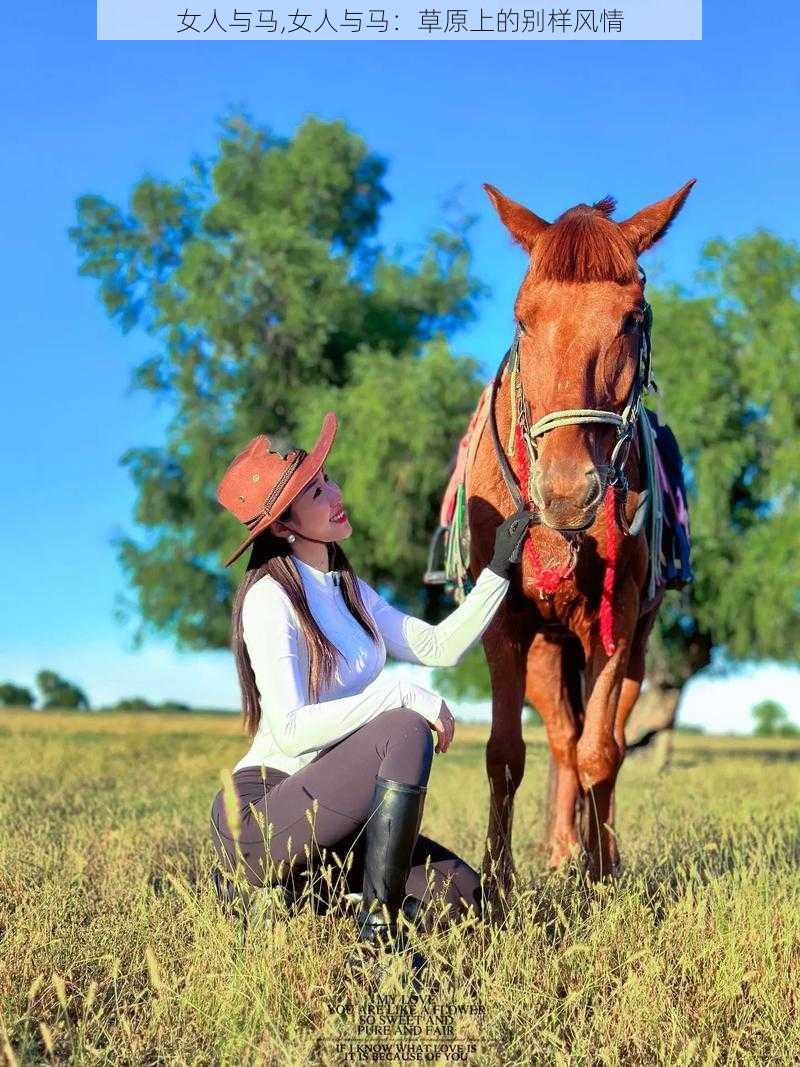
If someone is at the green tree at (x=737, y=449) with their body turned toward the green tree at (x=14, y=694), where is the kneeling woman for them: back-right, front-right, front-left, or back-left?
back-left

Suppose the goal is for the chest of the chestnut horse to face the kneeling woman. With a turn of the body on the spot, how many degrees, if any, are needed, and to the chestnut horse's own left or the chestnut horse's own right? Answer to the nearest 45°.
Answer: approximately 45° to the chestnut horse's own right

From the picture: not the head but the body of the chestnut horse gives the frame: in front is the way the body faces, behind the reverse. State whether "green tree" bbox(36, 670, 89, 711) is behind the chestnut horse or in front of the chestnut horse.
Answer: behind

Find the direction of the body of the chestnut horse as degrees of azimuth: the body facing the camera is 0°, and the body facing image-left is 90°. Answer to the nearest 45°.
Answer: approximately 0°

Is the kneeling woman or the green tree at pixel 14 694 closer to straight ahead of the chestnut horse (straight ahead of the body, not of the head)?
the kneeling woman

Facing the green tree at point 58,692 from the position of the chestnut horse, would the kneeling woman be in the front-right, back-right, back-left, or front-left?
back-left

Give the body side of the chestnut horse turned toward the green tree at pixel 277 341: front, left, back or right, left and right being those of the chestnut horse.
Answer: back

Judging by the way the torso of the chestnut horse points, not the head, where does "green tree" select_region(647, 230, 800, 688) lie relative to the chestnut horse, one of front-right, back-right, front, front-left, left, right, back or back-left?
back

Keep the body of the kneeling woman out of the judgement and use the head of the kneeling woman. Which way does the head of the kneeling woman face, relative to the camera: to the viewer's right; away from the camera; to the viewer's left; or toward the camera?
to the viewer's right

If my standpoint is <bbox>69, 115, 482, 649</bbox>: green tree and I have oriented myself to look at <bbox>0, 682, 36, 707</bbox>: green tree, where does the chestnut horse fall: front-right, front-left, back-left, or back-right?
back-left

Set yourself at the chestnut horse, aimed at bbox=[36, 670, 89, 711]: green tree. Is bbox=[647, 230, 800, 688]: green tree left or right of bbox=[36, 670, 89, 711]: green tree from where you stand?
right
